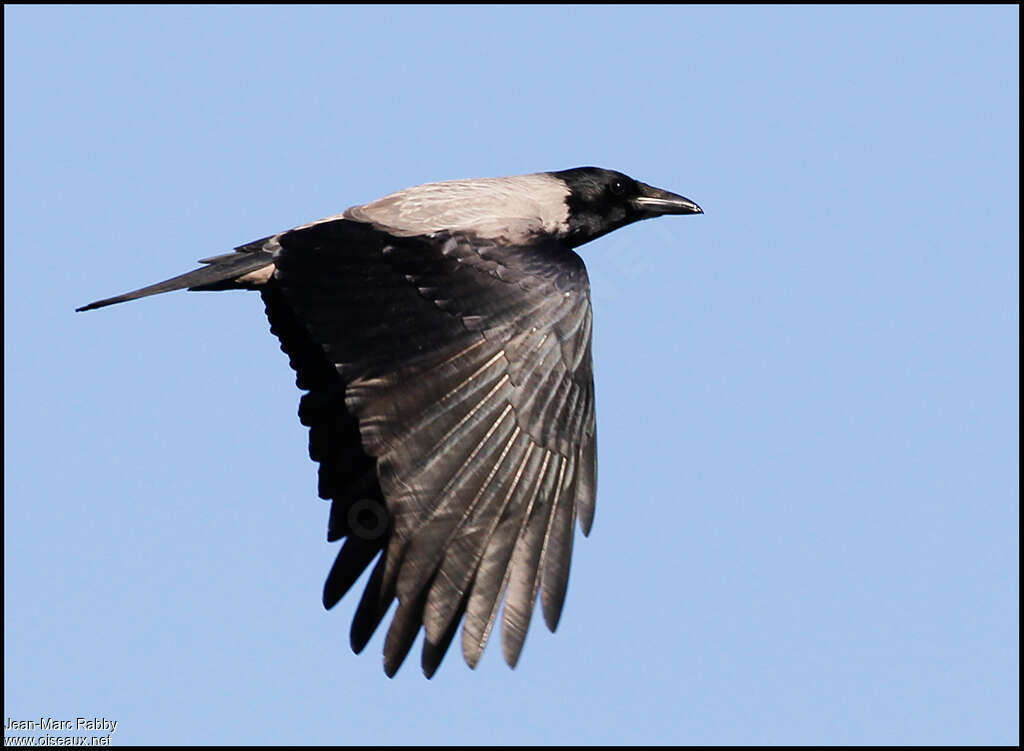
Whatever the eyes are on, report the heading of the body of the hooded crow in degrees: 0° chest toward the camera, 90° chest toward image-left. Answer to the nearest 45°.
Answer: approximately 270°
